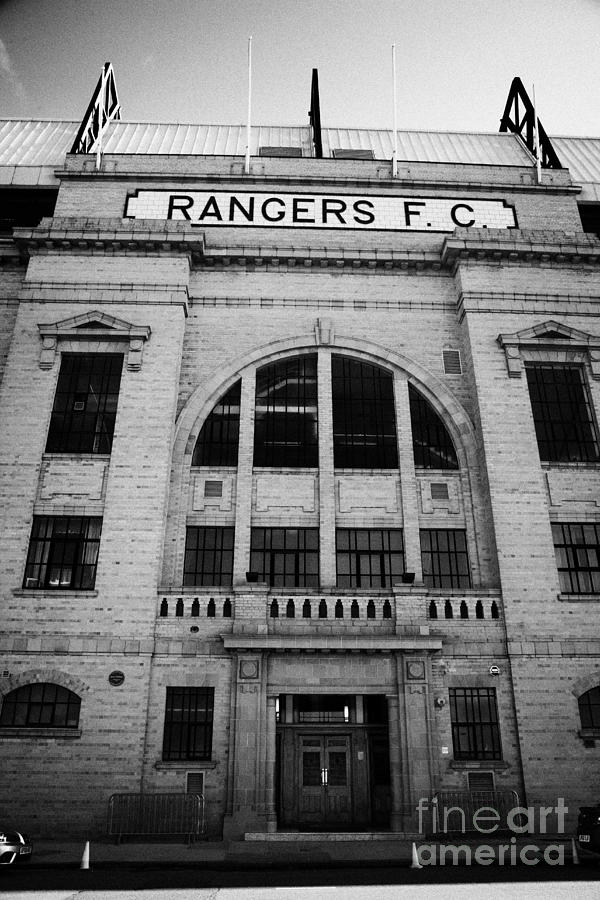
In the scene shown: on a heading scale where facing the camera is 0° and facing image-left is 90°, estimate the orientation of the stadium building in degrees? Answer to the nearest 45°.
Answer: approximately 0°
